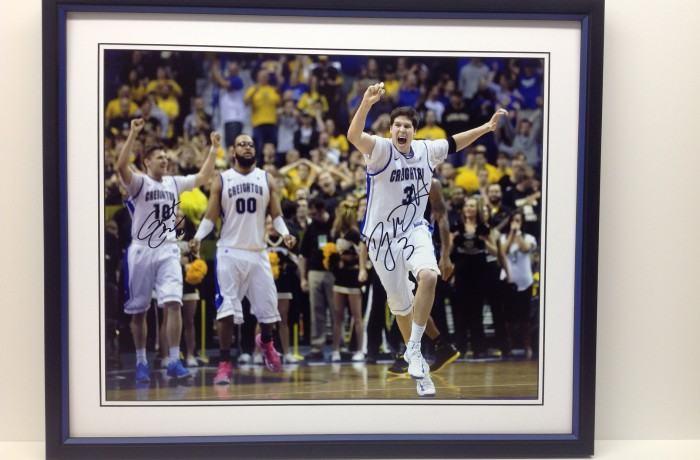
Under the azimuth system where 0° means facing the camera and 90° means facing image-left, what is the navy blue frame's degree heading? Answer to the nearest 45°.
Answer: approximately 0°
